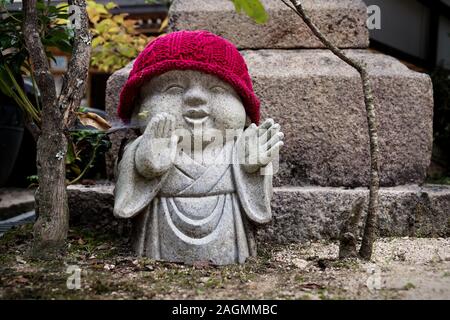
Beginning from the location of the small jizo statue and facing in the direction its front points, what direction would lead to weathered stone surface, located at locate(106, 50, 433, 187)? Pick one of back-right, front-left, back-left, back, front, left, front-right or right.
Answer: back-left

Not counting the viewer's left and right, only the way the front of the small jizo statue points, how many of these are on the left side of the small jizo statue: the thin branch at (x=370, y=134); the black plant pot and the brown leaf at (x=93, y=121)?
1

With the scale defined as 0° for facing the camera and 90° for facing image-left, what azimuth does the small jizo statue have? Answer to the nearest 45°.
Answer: approximately 0°

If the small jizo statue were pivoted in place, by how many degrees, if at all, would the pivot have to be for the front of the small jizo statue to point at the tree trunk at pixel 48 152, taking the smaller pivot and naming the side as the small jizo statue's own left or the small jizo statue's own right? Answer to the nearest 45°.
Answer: approximately 90° to the small jizo statue's own right

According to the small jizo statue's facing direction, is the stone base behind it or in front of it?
behind

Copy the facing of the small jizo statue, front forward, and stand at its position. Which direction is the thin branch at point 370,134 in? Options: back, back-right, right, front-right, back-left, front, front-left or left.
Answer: left

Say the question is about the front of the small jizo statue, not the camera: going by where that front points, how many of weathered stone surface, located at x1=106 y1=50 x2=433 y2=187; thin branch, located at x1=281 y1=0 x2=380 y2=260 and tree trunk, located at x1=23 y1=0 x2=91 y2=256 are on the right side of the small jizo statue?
1

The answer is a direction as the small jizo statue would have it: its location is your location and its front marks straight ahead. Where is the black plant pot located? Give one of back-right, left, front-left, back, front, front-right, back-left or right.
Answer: back-right
